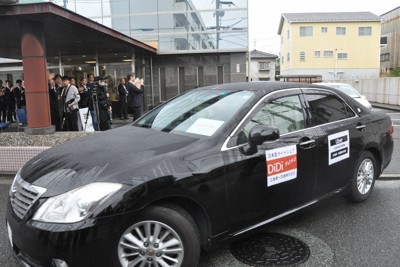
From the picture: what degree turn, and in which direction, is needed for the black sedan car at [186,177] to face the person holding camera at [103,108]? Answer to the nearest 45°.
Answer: approximately 135° to its right

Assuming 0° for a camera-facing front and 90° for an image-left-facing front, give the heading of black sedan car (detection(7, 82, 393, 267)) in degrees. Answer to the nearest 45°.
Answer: approximately 45°

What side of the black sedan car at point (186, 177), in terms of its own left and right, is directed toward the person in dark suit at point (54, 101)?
right

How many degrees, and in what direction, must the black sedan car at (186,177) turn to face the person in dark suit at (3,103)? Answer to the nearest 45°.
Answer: approximately 90° to its right

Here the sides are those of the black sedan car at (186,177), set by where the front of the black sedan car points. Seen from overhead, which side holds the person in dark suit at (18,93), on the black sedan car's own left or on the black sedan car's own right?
on the black sedan car's own right
